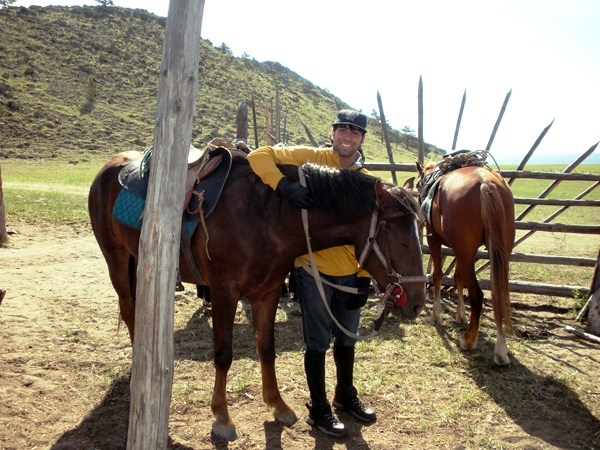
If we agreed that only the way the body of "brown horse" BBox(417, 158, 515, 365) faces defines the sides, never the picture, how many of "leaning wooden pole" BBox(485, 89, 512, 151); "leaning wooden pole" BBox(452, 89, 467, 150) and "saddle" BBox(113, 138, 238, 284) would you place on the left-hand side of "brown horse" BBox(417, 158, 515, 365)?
1

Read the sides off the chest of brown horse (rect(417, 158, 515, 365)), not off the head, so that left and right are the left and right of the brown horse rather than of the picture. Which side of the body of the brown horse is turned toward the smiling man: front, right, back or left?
left

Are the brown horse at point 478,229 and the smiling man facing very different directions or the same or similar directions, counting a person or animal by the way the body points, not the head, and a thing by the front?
very different directions

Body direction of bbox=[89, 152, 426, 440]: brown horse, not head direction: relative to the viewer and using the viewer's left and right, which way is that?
facing the viewer and to the right of the viewer

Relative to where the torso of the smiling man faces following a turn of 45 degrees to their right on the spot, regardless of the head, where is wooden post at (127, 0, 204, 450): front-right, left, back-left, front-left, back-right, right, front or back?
front-right

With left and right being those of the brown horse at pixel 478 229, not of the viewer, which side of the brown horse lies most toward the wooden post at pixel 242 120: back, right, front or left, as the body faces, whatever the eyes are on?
front

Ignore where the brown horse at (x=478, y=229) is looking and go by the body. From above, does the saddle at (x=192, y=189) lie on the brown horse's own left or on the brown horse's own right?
on the brown horse's own left

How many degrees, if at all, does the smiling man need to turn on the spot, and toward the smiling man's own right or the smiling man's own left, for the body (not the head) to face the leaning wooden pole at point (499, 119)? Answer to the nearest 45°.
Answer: approximately 90° to the smiling man's own left

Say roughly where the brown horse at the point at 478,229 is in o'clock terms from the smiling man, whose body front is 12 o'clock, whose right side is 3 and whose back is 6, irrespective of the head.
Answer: The brown horse is roughly at 9 o'clock from the smiling man.

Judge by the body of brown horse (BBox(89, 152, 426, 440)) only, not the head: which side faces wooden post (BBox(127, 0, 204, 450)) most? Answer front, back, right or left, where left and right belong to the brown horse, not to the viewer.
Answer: right

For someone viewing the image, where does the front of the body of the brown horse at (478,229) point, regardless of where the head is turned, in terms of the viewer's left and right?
facing away from the viewer and to the left of the viewer

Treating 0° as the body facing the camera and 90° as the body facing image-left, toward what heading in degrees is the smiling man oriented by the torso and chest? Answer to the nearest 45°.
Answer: approximately 315°

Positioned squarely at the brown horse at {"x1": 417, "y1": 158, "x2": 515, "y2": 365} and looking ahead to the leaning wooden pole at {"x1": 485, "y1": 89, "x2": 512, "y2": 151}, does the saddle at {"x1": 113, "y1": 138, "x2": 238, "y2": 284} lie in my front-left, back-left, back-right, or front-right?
back-left

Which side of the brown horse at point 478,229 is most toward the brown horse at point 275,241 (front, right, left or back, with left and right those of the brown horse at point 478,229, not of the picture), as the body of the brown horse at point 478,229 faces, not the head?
left
